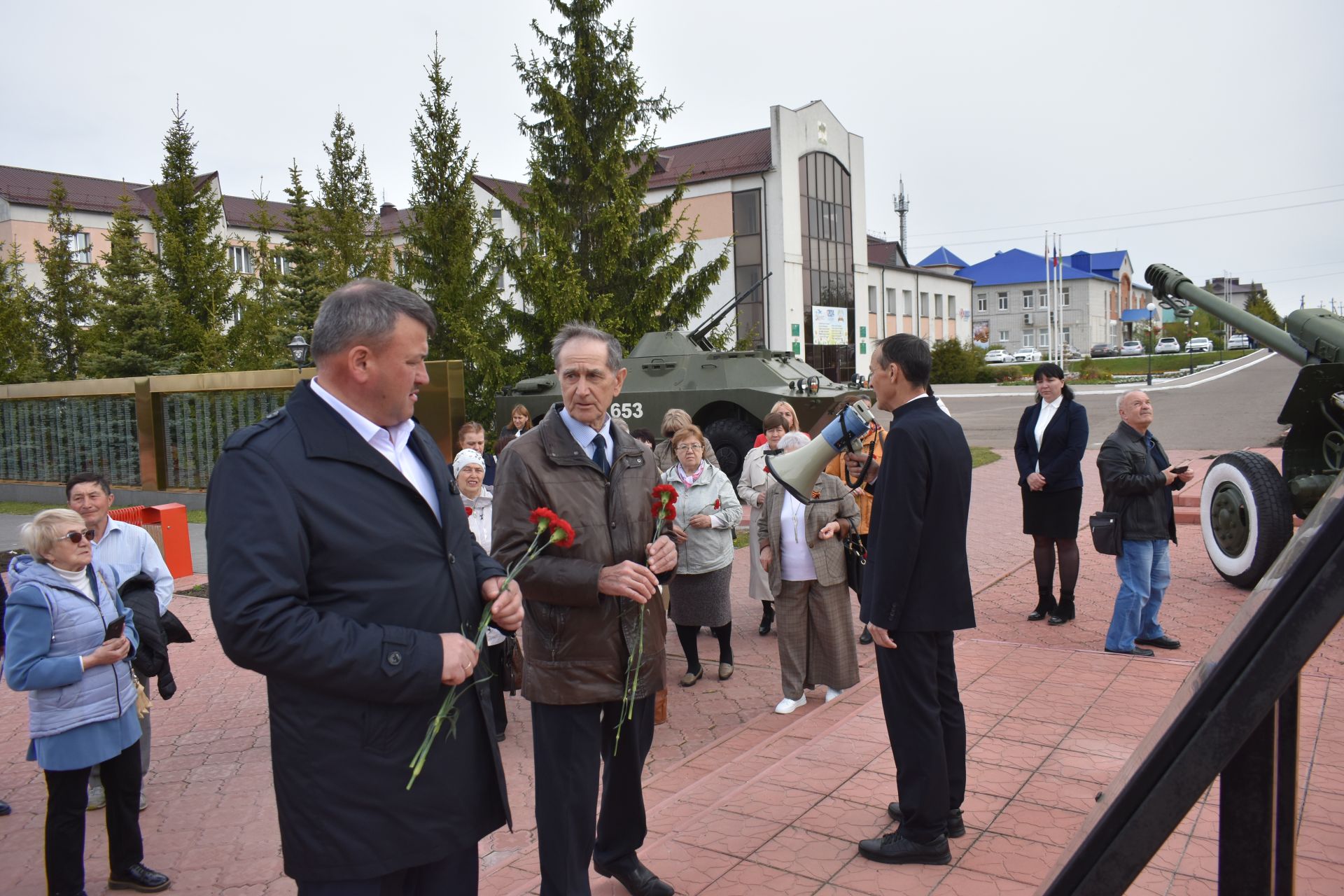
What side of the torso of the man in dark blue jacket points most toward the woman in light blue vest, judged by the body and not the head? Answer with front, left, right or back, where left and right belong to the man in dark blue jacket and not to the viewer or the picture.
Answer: back

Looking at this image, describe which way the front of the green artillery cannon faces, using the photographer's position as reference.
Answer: facing away from the viewer and to the left of the viewer

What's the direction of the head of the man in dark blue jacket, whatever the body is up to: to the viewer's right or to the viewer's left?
to the viewer's right

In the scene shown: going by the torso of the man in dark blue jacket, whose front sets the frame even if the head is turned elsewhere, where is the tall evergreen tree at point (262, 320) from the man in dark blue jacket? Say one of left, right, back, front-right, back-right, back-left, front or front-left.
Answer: back-left

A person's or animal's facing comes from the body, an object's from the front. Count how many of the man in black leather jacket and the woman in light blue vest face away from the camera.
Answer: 0

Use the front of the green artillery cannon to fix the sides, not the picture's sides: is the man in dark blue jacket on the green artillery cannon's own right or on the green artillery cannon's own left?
on the green artillery cannon's own left

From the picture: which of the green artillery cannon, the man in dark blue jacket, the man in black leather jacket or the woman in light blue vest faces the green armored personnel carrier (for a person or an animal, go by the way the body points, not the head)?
the green artillery cannon

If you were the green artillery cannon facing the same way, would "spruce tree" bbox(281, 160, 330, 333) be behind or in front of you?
in front
